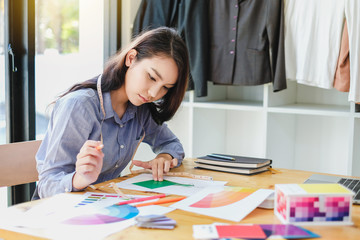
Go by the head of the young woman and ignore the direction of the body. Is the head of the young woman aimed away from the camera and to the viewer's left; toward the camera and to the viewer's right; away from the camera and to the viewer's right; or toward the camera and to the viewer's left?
toward the camera and to the viewer's right

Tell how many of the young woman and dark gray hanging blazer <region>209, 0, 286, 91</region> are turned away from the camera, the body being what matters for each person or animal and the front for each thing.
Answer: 0

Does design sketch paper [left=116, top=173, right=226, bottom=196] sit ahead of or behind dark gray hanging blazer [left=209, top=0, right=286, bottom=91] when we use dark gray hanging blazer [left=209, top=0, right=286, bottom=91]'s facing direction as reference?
ahead

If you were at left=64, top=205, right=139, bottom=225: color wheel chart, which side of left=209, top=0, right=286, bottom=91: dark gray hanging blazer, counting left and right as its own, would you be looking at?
front

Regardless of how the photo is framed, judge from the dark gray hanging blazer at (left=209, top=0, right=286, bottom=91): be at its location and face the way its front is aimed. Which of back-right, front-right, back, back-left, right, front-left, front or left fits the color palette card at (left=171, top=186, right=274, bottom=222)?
front

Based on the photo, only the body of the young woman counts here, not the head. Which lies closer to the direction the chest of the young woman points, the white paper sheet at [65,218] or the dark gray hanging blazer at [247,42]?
the white paper sheet

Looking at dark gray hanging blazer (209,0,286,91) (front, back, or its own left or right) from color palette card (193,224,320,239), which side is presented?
front

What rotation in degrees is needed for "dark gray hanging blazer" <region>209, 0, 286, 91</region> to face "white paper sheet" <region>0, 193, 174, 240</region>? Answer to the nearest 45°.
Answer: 0° — it already faces it

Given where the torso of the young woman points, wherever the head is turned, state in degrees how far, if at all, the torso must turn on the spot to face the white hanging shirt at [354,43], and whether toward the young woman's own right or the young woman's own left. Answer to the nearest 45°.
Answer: approximately 90° to the young woman's own left

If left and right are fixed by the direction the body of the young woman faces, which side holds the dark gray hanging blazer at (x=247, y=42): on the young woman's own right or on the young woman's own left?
on the young woman's own left

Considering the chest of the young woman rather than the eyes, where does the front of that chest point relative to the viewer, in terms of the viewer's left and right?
facing the viewer and to the right of the viewer

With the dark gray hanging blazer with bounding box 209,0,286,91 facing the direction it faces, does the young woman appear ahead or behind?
ahead

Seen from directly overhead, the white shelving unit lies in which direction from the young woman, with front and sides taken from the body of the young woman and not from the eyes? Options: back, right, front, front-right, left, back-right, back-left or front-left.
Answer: left

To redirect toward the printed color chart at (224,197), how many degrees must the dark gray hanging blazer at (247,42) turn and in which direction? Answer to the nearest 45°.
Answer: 0° — it already faces it

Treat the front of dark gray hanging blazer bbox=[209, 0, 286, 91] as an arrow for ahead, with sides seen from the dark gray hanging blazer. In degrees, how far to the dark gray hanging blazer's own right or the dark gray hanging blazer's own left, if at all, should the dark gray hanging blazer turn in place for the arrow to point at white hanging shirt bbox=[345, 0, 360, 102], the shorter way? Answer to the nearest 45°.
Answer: approximately 45° to the dark gray hanging blazer's own left

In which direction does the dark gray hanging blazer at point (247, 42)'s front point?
toward the camera
